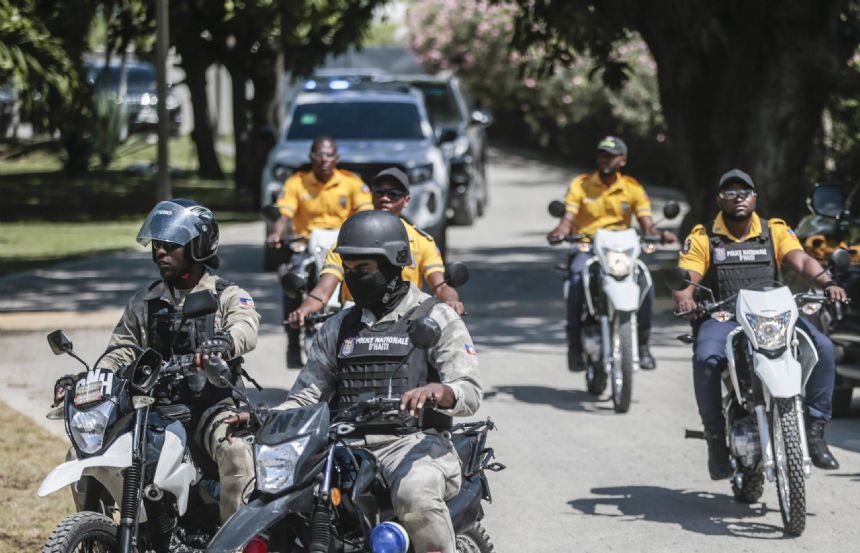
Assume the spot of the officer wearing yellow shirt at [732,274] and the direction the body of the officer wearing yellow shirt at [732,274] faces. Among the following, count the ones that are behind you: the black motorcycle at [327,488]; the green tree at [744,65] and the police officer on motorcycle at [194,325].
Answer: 1

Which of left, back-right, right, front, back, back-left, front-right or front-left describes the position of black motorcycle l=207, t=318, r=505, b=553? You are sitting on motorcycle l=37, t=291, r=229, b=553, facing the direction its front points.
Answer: left

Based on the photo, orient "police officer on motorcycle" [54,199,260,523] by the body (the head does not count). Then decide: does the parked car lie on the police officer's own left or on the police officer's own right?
on the police officer's own right

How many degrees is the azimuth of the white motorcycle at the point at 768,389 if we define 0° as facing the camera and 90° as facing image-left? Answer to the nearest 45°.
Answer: approximately 0°

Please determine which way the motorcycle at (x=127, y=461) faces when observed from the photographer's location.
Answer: facing the viewer and to the left of the viewer

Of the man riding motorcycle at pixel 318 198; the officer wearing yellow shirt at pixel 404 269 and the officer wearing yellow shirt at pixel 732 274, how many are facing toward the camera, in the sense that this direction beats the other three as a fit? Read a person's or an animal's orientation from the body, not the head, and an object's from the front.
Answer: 3

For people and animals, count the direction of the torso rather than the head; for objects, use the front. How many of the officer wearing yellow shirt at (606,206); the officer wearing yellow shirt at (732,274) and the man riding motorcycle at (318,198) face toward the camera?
3

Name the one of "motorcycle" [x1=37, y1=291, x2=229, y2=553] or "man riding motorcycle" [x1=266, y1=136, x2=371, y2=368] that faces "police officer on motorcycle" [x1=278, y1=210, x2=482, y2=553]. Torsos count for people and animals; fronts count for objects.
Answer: the man riding motorcycle

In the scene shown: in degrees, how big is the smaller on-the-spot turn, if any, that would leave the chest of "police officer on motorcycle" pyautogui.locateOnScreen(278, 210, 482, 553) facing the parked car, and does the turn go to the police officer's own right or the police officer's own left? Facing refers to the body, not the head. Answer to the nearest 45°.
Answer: approximately 135° to the police officer's own right

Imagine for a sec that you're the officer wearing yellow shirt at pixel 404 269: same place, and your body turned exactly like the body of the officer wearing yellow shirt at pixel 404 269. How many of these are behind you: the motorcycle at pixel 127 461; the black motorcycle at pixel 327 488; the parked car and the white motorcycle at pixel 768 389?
1

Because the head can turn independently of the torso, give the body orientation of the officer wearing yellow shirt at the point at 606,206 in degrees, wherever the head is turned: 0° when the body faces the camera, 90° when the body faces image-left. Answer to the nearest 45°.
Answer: approximately 0°

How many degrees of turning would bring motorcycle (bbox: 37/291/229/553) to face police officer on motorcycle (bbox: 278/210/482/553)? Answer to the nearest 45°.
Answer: approximately 135° to its left
